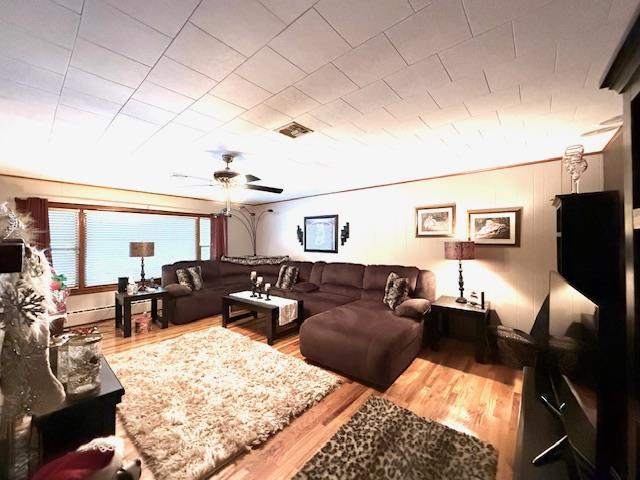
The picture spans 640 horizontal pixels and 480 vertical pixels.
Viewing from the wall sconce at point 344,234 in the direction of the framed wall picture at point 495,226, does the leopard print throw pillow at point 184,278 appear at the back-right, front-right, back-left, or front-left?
back-right

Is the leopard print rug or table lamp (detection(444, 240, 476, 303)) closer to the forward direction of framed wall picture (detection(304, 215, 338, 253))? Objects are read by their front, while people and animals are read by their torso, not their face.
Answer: the leopard print rug

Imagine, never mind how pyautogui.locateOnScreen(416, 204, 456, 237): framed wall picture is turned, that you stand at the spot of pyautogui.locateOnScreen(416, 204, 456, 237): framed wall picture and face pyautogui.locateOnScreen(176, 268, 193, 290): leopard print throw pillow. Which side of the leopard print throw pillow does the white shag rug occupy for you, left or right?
left

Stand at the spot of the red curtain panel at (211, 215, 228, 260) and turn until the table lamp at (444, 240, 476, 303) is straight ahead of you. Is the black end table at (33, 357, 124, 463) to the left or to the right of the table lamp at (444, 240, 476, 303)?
right

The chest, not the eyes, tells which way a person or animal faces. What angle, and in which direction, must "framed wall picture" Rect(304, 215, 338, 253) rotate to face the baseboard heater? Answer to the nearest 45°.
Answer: approximately 45° to its right

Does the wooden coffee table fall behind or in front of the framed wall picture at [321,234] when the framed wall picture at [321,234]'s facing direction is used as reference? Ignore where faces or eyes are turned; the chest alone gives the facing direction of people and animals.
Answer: in front

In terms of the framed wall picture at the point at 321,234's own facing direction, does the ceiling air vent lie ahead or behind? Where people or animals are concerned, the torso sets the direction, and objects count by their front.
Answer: ahead

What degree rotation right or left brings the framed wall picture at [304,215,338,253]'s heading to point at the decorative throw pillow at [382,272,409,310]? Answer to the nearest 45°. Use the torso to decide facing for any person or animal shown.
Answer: approximately 90° to its left

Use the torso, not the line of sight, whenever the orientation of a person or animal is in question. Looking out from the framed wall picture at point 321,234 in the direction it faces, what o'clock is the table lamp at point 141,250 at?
The table lamp is roughly at 1 o'clock from the framed wall picture.

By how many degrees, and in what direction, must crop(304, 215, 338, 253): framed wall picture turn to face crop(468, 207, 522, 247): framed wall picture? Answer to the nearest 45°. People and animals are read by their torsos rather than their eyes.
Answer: approximately 90° to its left

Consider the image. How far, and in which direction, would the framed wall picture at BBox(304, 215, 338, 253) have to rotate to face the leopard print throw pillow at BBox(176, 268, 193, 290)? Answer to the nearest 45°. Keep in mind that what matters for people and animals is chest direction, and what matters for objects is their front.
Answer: approximately 45° to its right

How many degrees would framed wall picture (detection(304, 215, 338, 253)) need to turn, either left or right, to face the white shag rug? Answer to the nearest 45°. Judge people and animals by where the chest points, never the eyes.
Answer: approximately 45° to its left

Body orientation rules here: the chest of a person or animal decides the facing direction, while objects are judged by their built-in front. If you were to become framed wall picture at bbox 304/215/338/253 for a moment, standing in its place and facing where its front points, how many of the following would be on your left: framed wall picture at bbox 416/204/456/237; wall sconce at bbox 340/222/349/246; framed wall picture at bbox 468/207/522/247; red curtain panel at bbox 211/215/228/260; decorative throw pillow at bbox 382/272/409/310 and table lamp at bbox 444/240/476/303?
5

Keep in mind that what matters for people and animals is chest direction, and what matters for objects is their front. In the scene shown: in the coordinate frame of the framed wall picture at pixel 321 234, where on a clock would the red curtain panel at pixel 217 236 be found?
The red curtain panel is roughly at 2 o'clock from the framed wall picture.

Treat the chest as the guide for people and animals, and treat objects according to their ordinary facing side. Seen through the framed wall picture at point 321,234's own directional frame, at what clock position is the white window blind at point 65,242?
The white window blind is roughly at 1 o'clock from the framed wall picture.

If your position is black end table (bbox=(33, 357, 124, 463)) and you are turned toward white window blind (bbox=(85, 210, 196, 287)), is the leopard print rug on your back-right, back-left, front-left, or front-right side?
back-right

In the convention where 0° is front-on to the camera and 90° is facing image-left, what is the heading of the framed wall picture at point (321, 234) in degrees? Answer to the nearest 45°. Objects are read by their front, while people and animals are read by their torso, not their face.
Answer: approximately 45°

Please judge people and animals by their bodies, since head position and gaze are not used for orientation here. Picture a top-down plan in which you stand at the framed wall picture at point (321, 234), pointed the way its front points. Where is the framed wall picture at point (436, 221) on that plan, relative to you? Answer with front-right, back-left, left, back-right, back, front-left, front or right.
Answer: left

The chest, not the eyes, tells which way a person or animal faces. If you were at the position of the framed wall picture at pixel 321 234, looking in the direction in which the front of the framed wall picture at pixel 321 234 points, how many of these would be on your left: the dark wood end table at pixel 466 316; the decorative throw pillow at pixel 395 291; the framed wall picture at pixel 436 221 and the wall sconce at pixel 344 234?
4
